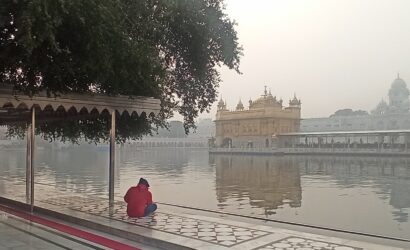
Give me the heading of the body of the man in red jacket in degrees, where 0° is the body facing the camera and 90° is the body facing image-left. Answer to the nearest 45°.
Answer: approximately 225°
